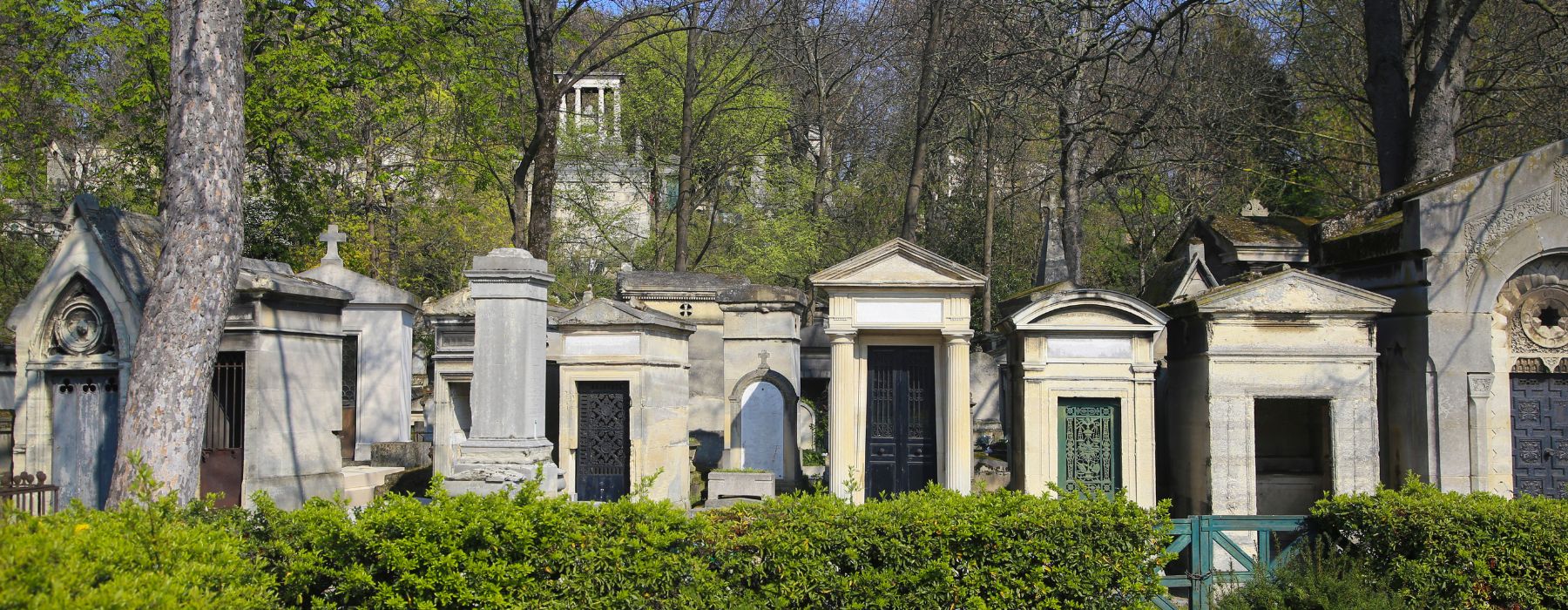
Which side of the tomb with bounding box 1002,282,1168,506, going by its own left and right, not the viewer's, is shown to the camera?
front

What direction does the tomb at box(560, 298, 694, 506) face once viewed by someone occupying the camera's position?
facing the viewer and to the left of the viewer

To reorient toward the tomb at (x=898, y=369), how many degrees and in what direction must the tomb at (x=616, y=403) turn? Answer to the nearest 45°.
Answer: approximately 90° to its left

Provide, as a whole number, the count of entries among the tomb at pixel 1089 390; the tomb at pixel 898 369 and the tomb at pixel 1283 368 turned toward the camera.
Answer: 3

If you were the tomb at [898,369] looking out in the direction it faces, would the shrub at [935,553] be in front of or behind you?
in front

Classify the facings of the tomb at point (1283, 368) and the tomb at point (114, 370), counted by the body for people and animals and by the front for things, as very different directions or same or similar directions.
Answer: same or similar directions

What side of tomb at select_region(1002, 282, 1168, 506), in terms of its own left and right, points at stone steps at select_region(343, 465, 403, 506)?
right

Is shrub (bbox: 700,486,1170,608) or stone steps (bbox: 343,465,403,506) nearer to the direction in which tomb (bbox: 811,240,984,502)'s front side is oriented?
the shrub

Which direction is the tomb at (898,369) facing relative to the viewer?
toward the camera

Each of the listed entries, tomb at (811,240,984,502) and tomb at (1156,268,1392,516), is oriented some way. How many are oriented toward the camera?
2

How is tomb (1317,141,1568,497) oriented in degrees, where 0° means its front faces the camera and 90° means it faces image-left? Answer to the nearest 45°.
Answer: approximately 315°

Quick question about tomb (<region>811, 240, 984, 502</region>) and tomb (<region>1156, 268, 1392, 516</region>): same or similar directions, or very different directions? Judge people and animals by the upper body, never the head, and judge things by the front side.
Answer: same or similar directions

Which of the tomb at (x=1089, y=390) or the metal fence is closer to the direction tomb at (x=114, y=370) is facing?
the metal fence

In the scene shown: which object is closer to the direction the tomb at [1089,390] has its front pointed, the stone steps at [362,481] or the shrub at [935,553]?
the shrub

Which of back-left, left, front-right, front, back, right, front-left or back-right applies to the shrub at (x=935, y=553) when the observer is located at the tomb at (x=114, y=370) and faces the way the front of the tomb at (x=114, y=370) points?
left
